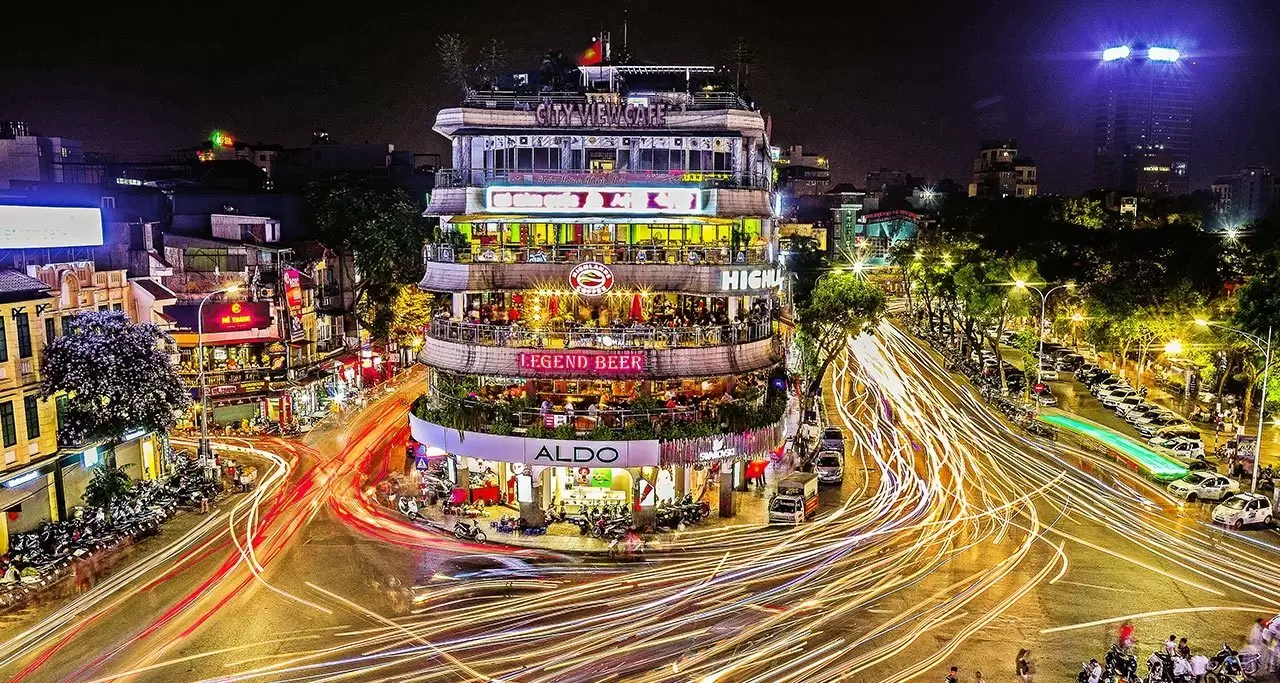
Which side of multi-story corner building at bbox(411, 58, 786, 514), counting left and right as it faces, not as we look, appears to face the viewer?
front

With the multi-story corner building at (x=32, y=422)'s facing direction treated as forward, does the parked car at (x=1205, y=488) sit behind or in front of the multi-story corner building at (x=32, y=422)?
in front

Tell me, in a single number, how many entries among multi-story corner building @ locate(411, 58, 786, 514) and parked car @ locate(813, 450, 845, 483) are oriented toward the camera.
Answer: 2

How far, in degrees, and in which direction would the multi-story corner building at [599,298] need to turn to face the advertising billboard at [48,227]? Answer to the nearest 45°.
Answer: approximately 90° to its right

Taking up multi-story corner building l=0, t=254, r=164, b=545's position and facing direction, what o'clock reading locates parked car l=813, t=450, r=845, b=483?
The parked car is roughly at 11 o'clock from the multi-story corner building.

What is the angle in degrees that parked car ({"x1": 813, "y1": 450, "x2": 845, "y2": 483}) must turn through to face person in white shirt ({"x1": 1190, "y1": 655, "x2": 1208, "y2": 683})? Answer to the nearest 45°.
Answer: approximately 45° to its left

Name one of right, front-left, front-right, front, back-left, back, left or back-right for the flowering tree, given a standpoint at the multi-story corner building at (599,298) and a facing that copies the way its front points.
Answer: right

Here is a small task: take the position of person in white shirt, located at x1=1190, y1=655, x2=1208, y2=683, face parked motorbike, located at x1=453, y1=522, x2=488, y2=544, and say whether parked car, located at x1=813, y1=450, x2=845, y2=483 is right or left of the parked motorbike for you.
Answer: right

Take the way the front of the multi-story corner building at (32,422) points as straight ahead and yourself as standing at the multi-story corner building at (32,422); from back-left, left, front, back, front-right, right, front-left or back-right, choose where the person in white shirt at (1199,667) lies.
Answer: front

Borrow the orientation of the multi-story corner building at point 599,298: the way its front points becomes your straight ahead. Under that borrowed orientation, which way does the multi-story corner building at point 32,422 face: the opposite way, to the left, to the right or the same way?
to the left

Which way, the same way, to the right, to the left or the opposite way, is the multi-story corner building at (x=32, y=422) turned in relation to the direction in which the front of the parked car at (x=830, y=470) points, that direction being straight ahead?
to the left

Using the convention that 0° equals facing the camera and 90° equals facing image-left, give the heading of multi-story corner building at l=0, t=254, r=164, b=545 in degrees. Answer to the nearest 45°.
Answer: approximately 315°

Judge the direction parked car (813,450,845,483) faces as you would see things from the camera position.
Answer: facing the viewer

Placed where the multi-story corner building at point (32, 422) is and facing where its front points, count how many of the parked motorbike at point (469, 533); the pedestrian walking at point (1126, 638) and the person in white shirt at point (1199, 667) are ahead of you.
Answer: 3

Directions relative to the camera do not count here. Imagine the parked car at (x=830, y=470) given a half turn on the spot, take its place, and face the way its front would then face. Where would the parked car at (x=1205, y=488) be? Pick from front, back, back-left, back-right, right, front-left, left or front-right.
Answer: right
